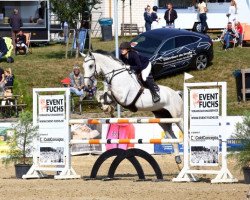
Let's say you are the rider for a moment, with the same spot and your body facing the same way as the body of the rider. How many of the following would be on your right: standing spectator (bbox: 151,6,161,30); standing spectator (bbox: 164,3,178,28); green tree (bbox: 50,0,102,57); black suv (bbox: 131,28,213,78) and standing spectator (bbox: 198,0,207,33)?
5

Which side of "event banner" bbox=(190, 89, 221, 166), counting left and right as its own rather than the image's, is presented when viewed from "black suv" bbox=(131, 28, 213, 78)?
back

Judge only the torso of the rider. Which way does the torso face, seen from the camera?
to the viewer's left

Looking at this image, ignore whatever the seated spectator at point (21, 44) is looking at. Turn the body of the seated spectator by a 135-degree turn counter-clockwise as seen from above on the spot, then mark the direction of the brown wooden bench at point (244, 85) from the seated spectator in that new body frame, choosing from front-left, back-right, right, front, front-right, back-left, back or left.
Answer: right

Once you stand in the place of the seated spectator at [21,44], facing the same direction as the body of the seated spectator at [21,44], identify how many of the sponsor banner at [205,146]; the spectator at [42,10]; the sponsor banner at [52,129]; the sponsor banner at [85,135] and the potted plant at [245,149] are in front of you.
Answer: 4

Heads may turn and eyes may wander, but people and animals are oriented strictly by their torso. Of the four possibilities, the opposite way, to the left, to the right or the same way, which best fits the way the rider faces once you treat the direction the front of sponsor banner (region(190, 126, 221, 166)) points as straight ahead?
to the right

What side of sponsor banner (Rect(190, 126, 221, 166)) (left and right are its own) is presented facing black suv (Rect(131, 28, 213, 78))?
back
